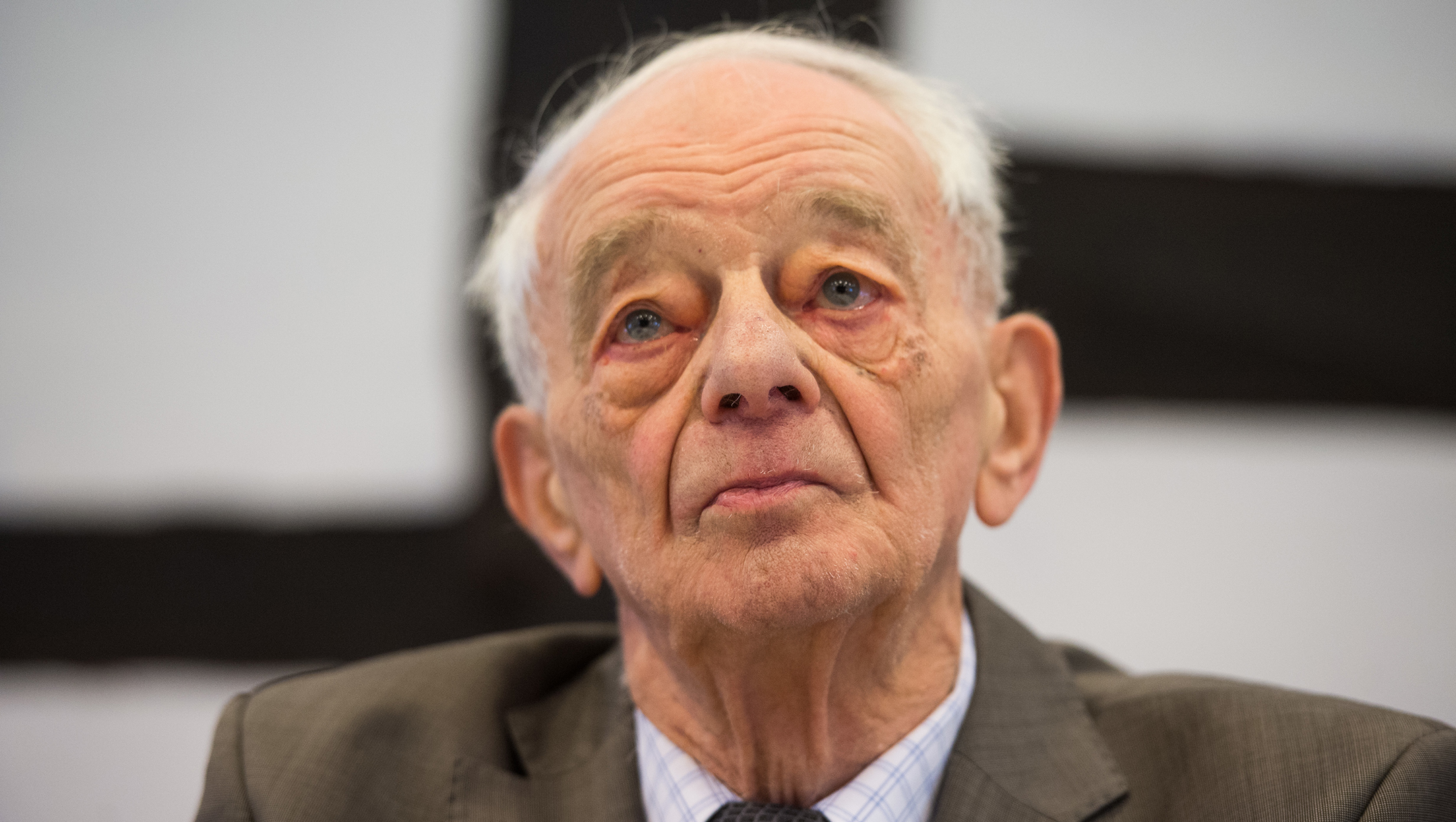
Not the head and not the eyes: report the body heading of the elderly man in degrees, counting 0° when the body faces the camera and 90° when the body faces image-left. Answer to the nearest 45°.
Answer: approximately 0°
